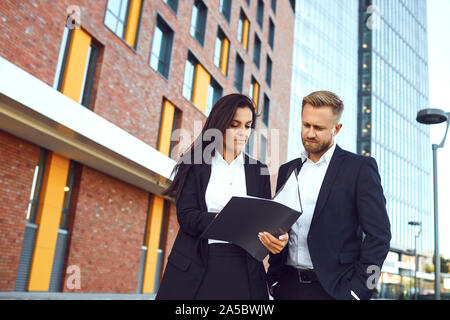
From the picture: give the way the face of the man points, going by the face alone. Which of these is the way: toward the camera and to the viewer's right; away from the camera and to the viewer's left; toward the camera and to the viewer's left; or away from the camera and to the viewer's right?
toward the camera and to the viewer's left

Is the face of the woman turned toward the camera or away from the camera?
toward the camera

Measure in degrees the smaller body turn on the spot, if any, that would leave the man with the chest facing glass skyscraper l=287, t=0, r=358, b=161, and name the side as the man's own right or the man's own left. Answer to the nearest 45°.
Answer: approximately 135° to the man's own right

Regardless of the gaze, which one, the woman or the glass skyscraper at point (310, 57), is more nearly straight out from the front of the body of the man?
the woman

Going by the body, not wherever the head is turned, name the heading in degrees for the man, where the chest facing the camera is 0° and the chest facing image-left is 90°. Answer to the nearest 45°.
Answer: approximately 45°

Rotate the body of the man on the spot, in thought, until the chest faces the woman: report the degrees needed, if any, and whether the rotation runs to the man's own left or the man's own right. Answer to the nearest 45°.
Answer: approximately 45° to the man's own right

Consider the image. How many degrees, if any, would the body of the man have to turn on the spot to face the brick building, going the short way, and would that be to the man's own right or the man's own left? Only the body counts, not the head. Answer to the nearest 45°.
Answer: approximately 90° to the man's own right

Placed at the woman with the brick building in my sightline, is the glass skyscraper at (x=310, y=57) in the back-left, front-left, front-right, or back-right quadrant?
front-right
